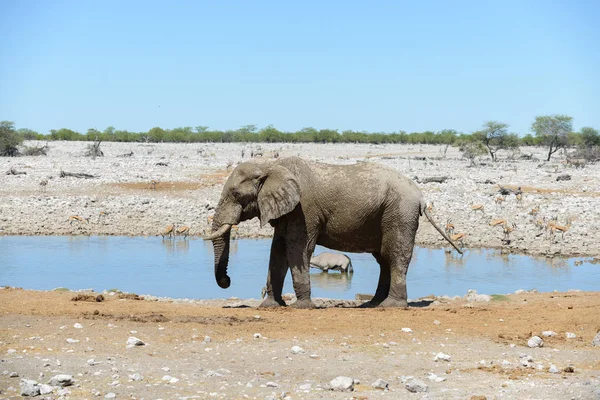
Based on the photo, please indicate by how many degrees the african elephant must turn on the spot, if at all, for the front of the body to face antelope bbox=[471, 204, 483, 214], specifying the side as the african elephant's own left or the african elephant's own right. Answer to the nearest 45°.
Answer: approximately 90° to the african elephant's own right

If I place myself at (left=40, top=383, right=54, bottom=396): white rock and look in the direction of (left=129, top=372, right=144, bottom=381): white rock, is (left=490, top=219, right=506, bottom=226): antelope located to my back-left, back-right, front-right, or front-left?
front-left

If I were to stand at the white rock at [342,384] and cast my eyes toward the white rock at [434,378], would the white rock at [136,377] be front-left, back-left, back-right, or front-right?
back-left

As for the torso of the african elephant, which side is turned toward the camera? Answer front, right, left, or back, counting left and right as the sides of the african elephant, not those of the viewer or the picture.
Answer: left

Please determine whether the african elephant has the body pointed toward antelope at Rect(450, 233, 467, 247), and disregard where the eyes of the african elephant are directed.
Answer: no

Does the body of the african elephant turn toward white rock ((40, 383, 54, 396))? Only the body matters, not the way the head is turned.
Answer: no

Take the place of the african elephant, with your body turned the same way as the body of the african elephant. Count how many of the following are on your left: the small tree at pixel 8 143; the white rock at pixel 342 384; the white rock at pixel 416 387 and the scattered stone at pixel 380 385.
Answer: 3
